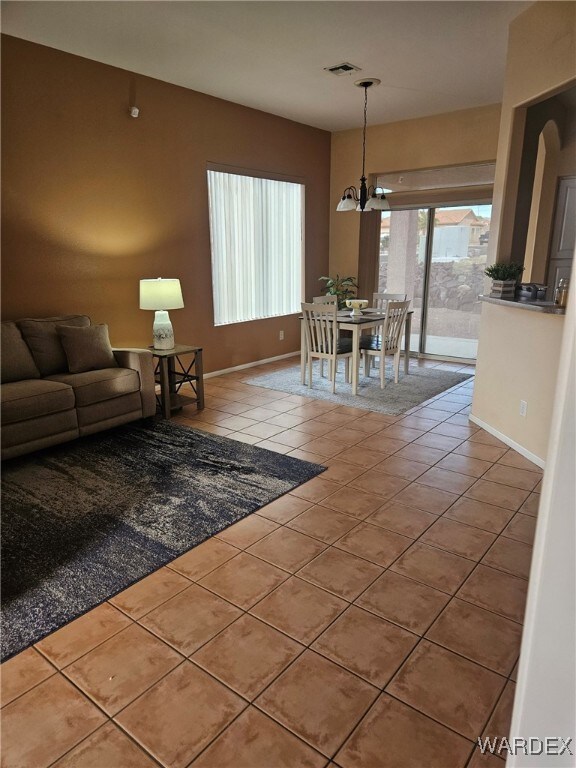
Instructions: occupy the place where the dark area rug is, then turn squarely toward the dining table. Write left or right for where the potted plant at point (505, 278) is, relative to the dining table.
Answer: right

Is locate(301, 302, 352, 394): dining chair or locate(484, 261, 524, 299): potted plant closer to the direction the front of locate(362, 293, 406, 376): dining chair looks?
the dining chair

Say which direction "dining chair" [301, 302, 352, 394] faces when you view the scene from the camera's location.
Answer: facing away from the viewer and to the right of the viewer

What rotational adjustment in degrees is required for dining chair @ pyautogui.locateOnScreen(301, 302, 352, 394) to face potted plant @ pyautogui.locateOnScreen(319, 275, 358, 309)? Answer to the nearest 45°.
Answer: approximately 45° to its left

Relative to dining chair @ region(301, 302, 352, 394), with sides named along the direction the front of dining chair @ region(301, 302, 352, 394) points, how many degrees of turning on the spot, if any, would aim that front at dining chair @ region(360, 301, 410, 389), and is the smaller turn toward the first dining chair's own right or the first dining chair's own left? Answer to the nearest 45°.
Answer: approximately 45° to the first dining chair's own right

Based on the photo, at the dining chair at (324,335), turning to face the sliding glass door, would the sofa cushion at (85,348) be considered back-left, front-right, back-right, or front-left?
back-left

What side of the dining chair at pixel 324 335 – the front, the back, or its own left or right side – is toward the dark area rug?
back
